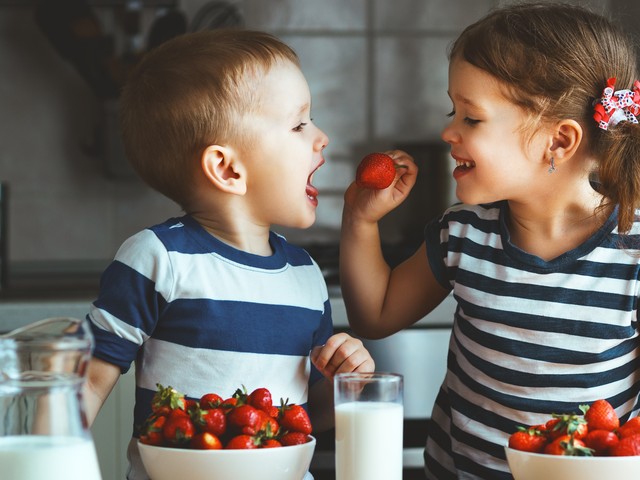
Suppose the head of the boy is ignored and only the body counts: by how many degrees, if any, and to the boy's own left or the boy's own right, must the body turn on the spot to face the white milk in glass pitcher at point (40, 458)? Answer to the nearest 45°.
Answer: approximately 45° to the boy's own right

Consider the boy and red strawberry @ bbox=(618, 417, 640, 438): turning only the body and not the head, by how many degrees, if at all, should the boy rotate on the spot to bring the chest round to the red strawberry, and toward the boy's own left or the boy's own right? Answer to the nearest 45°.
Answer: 0° — they already face it

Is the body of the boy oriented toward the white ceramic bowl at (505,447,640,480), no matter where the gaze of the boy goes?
yes

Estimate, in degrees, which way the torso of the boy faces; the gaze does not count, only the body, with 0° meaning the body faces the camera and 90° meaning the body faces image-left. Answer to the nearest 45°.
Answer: approximately 315°

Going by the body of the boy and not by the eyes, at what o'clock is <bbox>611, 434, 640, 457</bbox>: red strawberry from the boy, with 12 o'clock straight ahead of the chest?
The red strawberry is roughly at 12 o'clock from the boy.

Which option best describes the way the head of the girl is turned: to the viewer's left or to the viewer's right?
to the viewer's left

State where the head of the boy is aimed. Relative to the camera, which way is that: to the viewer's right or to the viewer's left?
to the viewer's right
